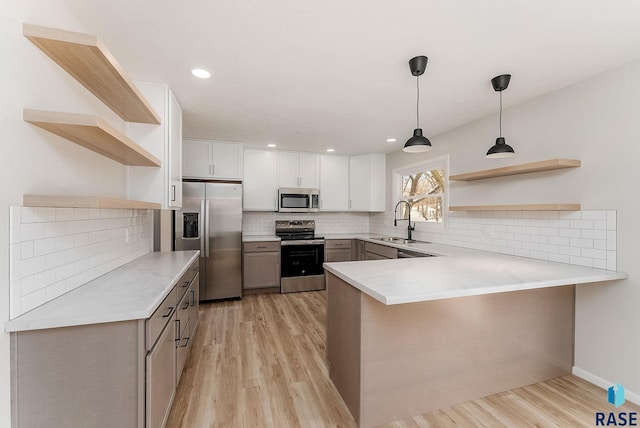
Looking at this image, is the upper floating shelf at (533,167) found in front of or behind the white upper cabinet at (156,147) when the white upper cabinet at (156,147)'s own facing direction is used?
in front

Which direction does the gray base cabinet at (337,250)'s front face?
toward the camera

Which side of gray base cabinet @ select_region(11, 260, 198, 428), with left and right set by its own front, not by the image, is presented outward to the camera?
right

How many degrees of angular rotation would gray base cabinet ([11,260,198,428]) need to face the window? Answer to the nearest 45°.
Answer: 0° — it already faces it

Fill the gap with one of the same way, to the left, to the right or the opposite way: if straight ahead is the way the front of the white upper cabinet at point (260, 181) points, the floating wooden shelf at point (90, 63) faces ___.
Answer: to the left

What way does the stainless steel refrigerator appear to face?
toward the camera

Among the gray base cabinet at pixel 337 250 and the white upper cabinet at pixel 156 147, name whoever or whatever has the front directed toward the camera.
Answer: the gray base cabinet

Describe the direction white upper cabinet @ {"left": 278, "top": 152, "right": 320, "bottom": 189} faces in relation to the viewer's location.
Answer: facing the viewer

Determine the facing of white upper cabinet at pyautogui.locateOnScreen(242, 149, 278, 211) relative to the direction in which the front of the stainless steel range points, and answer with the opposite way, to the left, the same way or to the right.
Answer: the same way

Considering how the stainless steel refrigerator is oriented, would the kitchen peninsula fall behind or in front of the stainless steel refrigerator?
in front

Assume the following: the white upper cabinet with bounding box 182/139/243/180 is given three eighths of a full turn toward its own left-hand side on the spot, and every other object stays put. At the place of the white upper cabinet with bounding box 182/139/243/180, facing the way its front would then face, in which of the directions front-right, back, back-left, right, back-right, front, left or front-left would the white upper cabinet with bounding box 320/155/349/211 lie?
front-right

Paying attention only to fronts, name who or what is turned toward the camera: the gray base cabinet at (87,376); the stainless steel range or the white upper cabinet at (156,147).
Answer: the stainless steel range

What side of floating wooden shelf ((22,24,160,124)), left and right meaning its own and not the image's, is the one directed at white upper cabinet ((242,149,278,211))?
left

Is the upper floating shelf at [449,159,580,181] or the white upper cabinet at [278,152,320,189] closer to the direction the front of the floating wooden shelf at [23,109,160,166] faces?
the upper floating shelf
